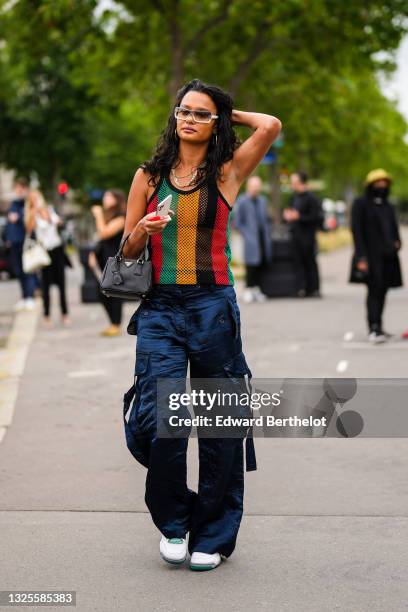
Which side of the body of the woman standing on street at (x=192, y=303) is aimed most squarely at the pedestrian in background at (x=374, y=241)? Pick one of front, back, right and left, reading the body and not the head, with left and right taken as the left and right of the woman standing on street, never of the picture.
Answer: back

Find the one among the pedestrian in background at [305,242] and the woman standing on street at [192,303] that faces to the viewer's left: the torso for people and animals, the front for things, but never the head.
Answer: the pedestrian in background

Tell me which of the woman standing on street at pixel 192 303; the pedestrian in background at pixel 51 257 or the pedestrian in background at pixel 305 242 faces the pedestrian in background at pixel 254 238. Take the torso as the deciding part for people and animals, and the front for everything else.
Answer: the pedestrian in background at pixel 305 242

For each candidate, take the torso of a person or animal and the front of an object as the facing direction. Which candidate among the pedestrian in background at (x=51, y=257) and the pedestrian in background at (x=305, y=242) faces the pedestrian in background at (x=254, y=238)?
the pedestrian in background at (x=305, y=242)

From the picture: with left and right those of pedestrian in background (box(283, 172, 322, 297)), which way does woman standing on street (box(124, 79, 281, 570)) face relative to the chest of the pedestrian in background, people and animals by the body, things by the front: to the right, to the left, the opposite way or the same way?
to the left

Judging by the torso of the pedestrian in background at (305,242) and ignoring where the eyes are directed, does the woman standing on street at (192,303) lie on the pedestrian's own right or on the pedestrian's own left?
on the pedestrian's own left

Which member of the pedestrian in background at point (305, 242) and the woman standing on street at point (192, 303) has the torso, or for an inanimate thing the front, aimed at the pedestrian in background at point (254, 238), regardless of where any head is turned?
the pedestrian in background at point (305, 242)

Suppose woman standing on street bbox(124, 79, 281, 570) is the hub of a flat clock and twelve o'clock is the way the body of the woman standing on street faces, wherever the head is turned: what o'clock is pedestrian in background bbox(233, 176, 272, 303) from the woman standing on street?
The pedestrian in background is roughly at 6 o'clock from the woman standing on street.

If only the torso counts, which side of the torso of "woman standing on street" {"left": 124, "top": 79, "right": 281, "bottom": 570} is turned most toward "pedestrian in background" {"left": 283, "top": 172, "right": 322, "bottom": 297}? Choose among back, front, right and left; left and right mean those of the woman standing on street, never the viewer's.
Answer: back

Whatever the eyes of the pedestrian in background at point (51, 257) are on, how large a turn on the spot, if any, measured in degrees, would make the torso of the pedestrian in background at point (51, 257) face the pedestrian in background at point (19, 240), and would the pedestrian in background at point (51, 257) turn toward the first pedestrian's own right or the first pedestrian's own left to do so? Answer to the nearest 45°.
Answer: approximately 135° to the first pedestrian's own right

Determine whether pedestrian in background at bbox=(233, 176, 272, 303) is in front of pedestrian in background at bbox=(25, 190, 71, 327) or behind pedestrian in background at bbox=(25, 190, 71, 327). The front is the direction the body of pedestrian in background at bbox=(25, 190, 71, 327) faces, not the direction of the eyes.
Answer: behind

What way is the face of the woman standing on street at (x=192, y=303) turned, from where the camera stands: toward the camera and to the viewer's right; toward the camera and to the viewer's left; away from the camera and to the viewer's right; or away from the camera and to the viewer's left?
toward the camera and to the viewer's left

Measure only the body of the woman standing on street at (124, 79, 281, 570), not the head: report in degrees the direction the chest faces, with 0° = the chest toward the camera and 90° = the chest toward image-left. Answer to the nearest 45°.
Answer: approximately 0°

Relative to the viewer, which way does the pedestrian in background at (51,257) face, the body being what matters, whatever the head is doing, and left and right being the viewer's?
facing the viewer and to the left of the viewer

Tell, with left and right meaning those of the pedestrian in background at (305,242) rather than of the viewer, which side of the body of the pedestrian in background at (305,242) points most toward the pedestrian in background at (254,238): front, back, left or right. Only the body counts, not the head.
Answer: front

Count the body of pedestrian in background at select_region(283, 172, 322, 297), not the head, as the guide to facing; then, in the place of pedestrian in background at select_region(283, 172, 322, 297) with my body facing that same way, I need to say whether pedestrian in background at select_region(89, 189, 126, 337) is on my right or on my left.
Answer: on my left

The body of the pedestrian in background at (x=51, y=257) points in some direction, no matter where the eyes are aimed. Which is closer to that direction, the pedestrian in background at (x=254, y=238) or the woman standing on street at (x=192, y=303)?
the woman standing on street

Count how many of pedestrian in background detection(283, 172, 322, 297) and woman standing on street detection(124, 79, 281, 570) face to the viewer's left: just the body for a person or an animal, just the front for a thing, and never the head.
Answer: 1

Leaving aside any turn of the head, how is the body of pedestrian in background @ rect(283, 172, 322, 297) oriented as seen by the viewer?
to the viewer's left
